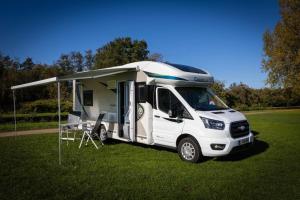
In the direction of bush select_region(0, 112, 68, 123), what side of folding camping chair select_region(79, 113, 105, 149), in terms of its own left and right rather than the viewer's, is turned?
right

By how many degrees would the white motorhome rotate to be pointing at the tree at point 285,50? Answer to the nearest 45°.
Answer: approximately 90° to its left

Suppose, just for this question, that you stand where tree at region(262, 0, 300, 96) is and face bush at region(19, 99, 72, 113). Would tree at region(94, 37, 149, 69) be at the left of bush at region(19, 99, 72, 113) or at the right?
right

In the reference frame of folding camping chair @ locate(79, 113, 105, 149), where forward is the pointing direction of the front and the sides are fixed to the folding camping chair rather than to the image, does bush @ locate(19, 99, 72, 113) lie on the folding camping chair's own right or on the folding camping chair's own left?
on the folding camping chair's own right

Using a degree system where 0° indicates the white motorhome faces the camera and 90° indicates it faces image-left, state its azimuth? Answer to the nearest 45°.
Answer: approximately 315°
